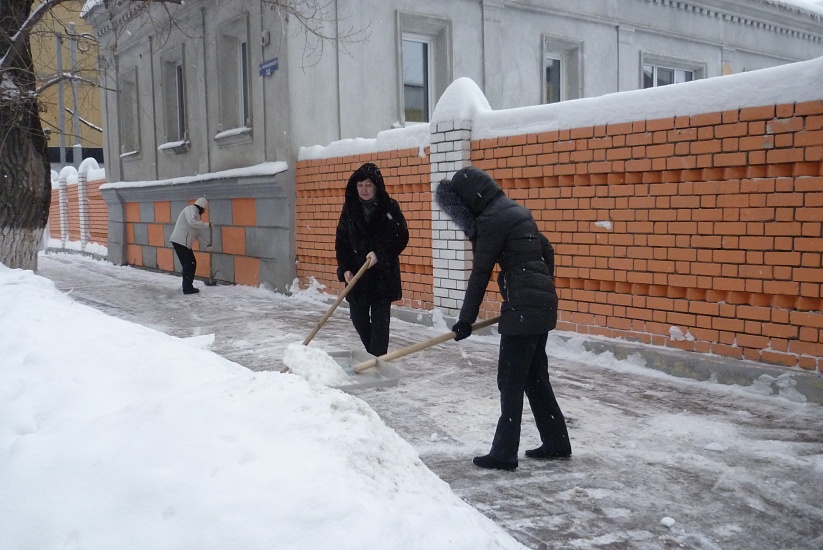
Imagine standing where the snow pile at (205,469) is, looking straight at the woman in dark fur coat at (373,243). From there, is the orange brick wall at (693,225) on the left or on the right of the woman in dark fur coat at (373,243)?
right

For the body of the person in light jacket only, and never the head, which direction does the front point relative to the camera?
to the viewer's right

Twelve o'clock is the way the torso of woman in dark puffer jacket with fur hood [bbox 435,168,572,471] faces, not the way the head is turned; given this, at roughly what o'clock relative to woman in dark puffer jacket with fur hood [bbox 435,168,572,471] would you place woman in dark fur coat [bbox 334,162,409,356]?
woman in dark fur coat [bbox 334,162,409,356] is roughly at 2 o'clock from woman in dark puffer jacket with fur hood [bbox 435,168,572,471].

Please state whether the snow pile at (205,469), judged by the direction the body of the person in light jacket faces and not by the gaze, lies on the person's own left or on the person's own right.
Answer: on the person's own right

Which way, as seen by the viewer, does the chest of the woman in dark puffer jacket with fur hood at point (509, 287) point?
to the viewer's left

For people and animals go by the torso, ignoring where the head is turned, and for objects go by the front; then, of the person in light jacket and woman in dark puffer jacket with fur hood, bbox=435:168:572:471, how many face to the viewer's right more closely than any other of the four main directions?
1

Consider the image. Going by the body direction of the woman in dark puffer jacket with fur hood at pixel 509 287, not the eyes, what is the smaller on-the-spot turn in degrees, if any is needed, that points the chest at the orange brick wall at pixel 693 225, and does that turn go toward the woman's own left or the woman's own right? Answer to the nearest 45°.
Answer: approximately 135° to the woman's own right

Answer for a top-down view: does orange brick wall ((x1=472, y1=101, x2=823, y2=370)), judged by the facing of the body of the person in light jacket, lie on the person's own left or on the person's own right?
on the person's own right

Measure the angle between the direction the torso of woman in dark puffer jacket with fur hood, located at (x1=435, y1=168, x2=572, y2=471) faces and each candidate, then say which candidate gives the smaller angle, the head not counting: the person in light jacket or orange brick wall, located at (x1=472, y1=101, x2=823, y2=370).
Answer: the person in light jacket

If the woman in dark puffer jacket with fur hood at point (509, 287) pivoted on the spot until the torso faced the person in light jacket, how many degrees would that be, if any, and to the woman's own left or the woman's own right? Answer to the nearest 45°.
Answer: approximately 45° to the woman's own right

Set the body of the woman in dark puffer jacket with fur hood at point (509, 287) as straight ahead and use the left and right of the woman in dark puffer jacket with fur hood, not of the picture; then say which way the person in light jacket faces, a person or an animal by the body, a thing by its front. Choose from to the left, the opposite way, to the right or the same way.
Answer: the opposite way

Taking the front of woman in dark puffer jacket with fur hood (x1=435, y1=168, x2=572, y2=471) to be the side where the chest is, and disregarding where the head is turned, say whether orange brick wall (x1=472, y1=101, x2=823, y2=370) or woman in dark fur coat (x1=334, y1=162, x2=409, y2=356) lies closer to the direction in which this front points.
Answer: the woman in dark fur coat
